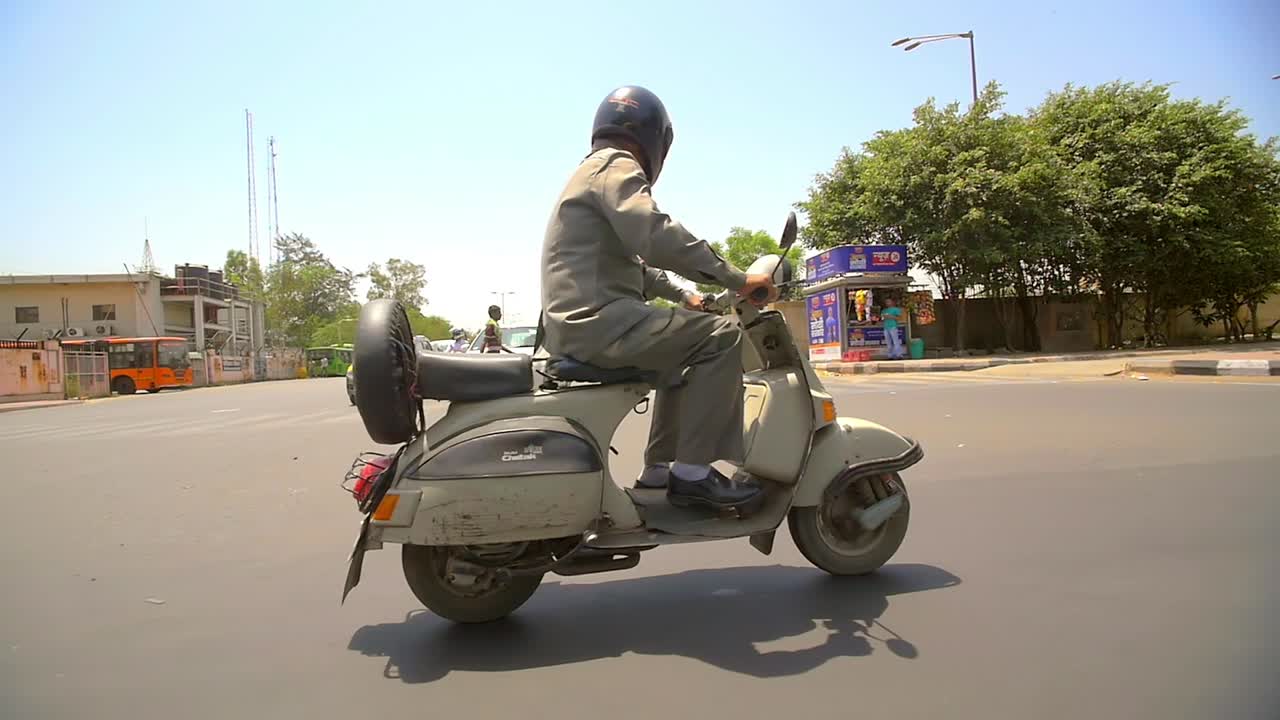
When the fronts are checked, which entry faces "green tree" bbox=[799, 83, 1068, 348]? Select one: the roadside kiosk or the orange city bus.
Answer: the orange city bus

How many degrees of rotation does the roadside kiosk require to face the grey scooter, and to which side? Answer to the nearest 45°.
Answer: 0° — it already faces it

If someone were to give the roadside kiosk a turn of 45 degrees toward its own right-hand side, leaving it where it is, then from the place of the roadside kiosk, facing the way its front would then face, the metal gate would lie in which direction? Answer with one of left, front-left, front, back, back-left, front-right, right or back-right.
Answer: front-right

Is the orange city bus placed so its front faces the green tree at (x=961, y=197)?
yes

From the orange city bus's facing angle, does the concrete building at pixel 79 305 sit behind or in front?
behind

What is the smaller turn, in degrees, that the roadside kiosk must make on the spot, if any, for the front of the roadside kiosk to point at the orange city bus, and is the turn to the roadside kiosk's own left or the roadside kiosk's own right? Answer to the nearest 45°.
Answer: approximately 90° to the roadside kiosk's own right

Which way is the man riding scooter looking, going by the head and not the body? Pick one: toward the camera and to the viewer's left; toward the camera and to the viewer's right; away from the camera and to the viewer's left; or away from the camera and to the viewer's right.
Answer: away from the camera and to the viewer's right

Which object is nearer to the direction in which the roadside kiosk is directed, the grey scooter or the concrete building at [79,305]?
the grey scooter

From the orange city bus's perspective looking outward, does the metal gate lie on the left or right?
on its right

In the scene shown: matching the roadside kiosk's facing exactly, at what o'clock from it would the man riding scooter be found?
The man riding scooter is roughly at 12 o'clock from the roadside kiosk.

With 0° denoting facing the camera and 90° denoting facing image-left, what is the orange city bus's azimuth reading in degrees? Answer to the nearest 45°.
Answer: approximately 315°

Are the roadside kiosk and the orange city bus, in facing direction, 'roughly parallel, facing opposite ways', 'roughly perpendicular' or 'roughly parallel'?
roughly perpendicular
